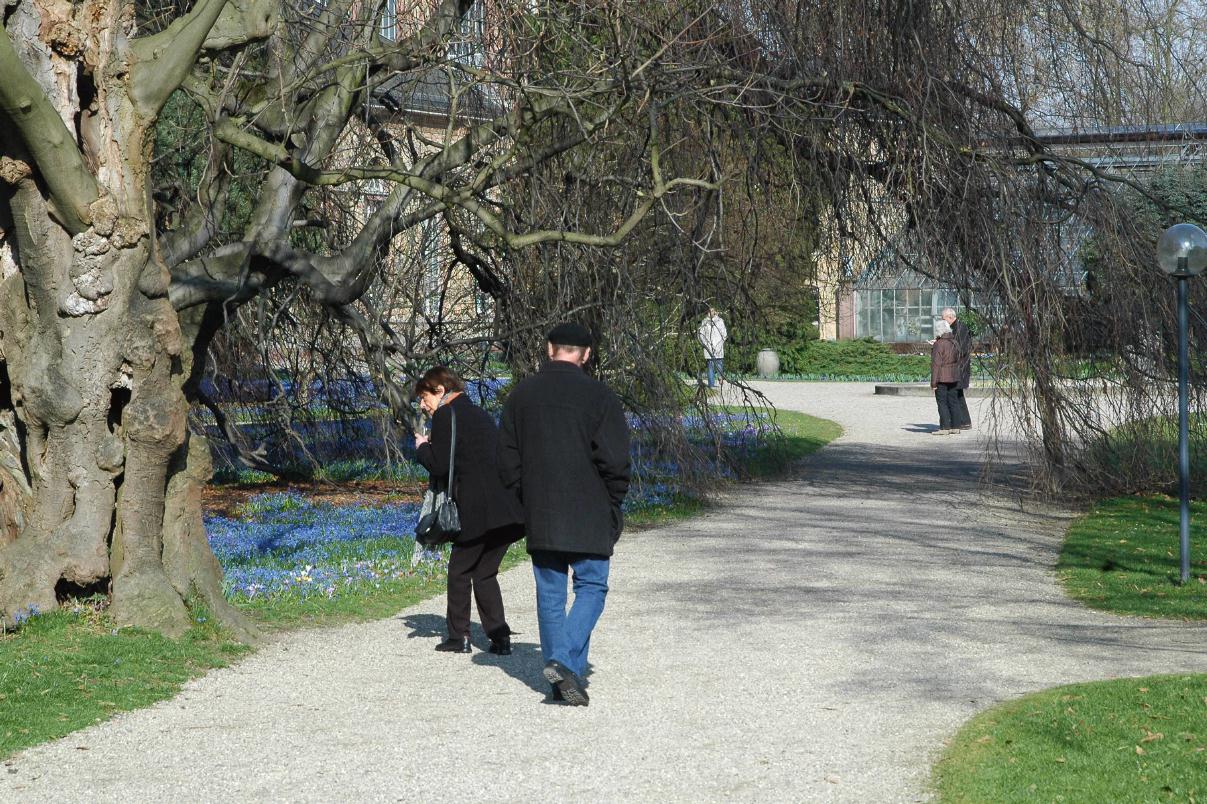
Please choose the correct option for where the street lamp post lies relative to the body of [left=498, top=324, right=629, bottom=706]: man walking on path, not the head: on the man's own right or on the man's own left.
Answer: on the man's own right

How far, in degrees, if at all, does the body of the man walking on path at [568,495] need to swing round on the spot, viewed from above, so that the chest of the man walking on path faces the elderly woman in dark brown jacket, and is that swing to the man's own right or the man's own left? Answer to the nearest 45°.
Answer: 0° — they already face them

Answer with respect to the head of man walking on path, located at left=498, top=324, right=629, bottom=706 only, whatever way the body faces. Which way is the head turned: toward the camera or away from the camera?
away from the camera

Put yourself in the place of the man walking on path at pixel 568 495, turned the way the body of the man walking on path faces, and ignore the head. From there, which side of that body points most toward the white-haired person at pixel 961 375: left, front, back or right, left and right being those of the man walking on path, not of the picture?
front

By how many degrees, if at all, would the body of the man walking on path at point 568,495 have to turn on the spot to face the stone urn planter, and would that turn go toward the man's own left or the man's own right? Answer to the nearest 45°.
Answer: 0° — they already face it

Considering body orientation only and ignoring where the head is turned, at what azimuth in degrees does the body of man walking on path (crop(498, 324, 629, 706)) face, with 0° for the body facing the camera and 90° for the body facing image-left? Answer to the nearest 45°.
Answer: approximately 180°

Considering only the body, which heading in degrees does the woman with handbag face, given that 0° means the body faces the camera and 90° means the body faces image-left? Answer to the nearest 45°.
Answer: approximately 90°

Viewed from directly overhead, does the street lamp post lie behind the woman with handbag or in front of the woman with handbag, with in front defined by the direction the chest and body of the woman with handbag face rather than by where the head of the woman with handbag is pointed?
behind

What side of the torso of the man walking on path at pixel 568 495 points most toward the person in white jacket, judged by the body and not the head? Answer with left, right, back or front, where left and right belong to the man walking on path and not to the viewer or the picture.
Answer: front

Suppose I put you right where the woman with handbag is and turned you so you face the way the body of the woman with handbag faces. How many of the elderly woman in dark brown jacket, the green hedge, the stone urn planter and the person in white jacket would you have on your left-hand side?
0

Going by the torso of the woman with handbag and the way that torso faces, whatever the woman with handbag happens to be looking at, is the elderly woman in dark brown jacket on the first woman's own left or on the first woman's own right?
on the first woman's own right

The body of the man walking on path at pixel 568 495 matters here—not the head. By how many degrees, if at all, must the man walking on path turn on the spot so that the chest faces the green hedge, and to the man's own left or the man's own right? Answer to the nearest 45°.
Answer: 0° — they already face it
